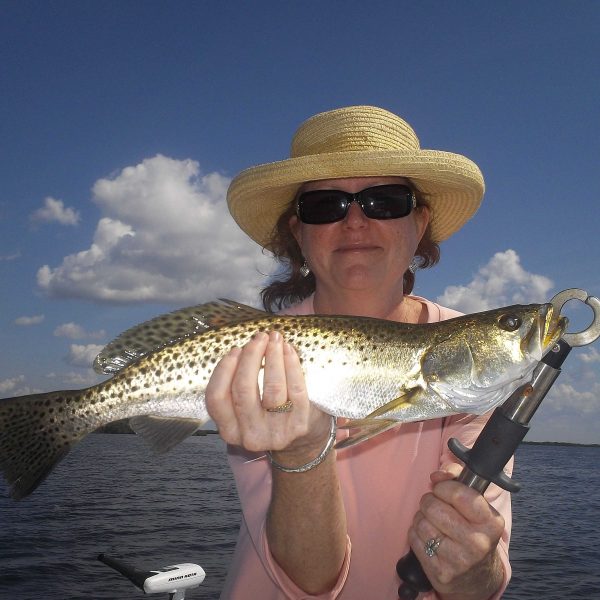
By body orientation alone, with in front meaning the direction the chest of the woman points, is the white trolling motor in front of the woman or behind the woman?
behind

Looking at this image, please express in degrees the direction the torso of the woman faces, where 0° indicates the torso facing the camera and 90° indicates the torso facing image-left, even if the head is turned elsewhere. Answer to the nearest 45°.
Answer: approximately 0°

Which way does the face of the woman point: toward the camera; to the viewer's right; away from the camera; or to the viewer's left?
toward the camera
